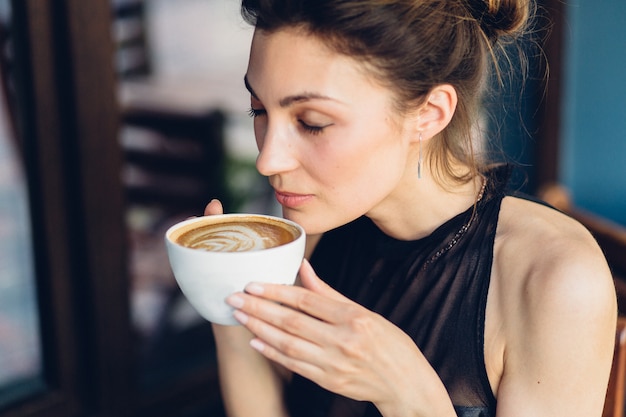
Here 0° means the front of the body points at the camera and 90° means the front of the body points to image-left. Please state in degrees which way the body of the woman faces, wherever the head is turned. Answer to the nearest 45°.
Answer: approximately 45°
